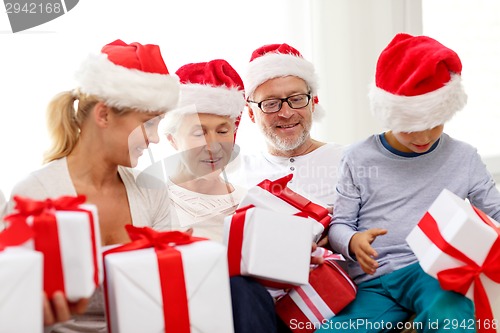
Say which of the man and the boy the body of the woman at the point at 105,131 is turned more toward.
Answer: the boy

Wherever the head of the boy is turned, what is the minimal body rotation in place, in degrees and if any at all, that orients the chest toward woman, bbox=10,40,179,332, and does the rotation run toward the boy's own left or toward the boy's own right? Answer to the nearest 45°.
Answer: approximately 45° to the boy's own right

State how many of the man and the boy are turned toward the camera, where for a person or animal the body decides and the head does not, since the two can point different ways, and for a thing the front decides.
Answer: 2

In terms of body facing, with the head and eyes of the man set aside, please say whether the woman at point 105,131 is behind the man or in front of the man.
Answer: in front

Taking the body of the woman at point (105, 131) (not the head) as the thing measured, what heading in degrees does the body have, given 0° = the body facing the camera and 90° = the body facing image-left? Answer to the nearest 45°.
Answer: approximately 315°

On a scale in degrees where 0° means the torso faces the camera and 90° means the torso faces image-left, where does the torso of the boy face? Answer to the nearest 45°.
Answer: approximately 0°

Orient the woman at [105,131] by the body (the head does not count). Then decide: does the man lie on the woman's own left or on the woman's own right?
on the woman's own left

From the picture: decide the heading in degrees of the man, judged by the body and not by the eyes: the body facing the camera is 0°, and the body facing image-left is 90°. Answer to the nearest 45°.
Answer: approximately 0°
